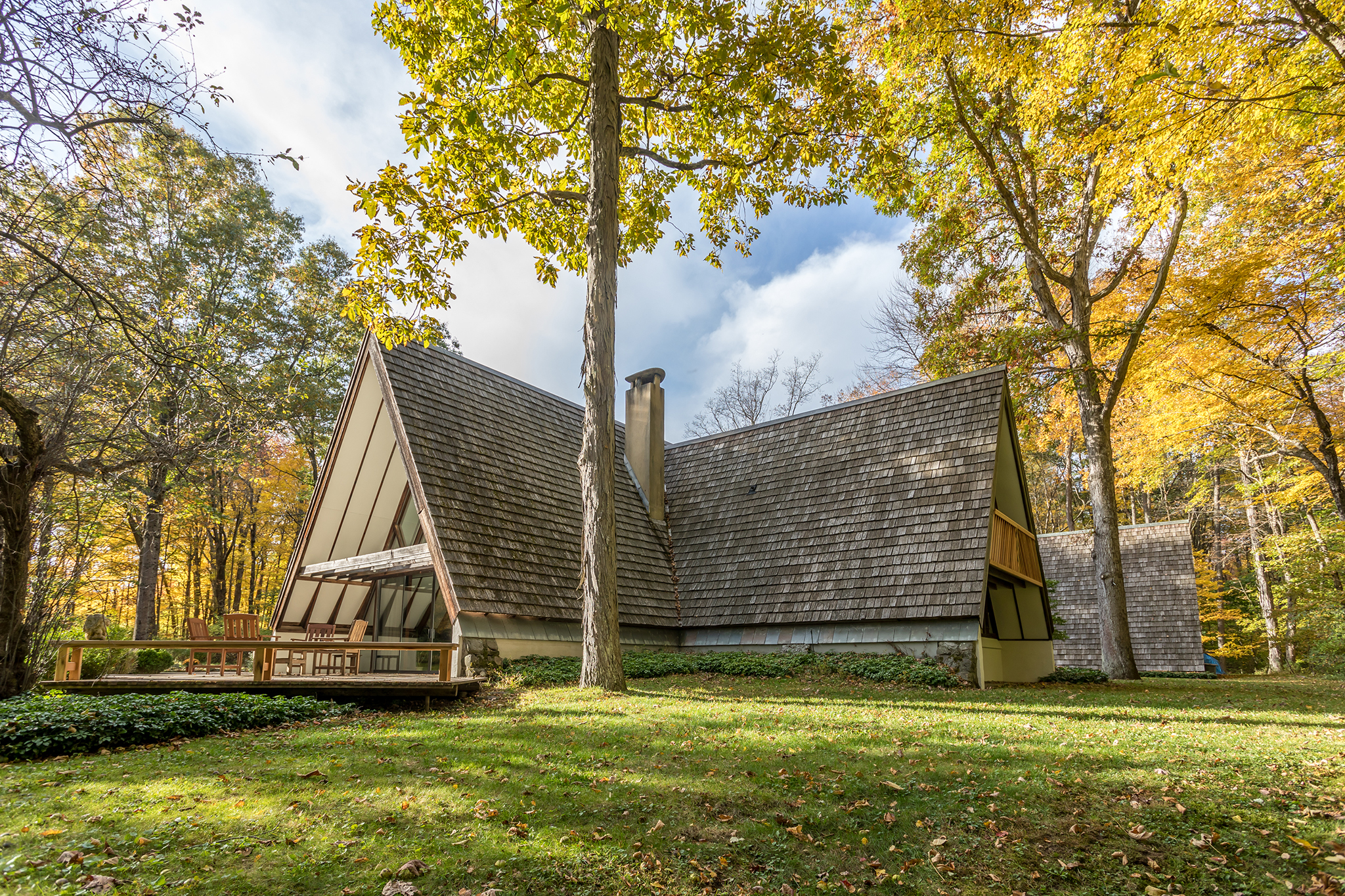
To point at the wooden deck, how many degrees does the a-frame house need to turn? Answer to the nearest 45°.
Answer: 0° — it already faces it

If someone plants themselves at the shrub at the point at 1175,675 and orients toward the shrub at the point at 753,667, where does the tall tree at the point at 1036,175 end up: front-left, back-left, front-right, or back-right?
front-left

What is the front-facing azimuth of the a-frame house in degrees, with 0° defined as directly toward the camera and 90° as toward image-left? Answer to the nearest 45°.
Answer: approximately 45°

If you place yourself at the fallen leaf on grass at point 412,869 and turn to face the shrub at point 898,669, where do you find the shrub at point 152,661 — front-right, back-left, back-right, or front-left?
front-left

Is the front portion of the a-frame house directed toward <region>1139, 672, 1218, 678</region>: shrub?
no

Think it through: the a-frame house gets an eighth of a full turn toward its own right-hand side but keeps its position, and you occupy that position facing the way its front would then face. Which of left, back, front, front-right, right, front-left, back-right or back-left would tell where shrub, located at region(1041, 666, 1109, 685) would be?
back

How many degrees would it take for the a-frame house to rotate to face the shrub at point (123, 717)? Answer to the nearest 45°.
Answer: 0° — it already faces it

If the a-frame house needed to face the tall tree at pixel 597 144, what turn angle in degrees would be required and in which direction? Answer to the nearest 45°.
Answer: approximately 45° to its left

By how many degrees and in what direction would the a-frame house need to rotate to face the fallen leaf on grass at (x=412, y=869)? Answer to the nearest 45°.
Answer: approximately 45° to its left

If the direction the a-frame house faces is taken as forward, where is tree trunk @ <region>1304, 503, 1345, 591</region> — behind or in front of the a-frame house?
behind

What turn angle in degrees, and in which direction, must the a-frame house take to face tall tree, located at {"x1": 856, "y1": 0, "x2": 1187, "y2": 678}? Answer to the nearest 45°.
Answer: approximately 135° to its left
